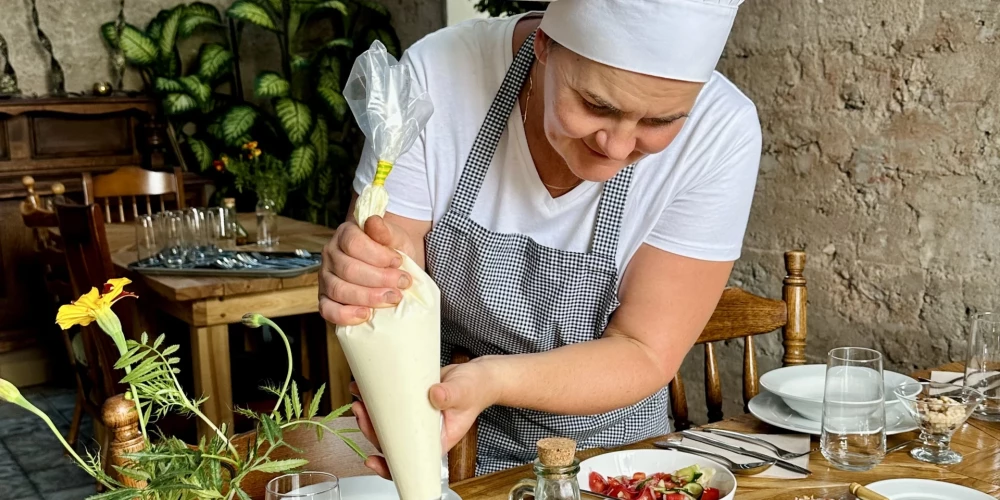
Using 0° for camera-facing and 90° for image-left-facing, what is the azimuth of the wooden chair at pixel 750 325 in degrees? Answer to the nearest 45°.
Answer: approximately 0°

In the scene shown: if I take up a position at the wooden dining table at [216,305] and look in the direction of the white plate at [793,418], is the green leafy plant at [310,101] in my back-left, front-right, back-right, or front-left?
back-left

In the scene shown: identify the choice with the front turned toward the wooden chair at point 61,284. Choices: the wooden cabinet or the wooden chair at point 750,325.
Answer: the wooden cabinet

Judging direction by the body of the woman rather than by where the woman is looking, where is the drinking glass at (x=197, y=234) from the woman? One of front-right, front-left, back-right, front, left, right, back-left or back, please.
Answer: back-right

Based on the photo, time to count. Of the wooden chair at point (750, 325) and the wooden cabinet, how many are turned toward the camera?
2

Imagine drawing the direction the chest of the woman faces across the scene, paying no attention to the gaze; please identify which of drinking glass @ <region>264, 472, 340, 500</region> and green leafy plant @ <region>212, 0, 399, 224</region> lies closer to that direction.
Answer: the drinking glass

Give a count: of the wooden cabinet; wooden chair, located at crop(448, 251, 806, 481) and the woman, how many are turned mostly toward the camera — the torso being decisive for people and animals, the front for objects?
3

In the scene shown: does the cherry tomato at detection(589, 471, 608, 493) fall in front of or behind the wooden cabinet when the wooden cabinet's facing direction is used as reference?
in front

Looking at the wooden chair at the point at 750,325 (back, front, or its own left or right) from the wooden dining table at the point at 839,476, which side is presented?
front

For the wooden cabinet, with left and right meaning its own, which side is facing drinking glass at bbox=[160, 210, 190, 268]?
front

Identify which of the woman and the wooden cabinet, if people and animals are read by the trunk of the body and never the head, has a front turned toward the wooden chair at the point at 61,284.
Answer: the wooden cabinet
